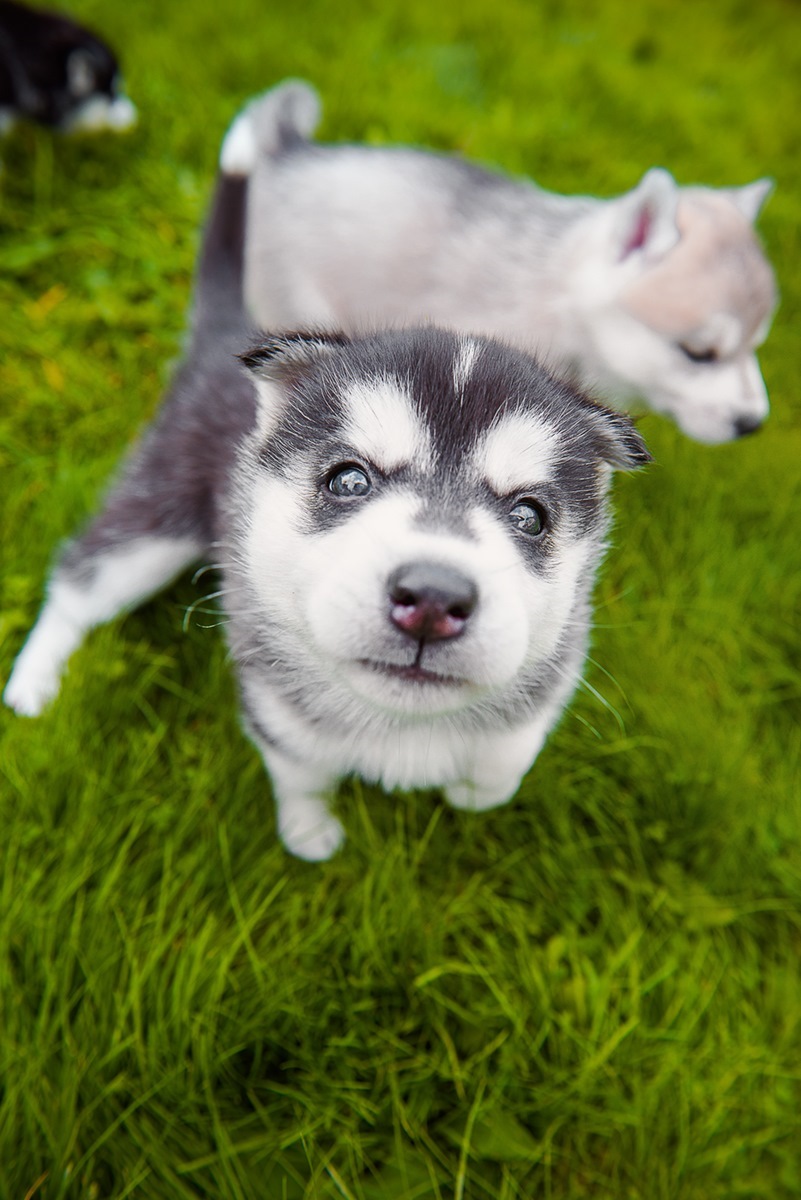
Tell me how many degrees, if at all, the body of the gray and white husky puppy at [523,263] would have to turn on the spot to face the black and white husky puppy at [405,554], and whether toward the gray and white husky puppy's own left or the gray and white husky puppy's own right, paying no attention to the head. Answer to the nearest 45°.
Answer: approximately 90° to the gray and white husky puppy's own right

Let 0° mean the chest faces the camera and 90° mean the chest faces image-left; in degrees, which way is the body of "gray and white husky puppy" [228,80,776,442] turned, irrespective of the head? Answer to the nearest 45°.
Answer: approximately 270°
